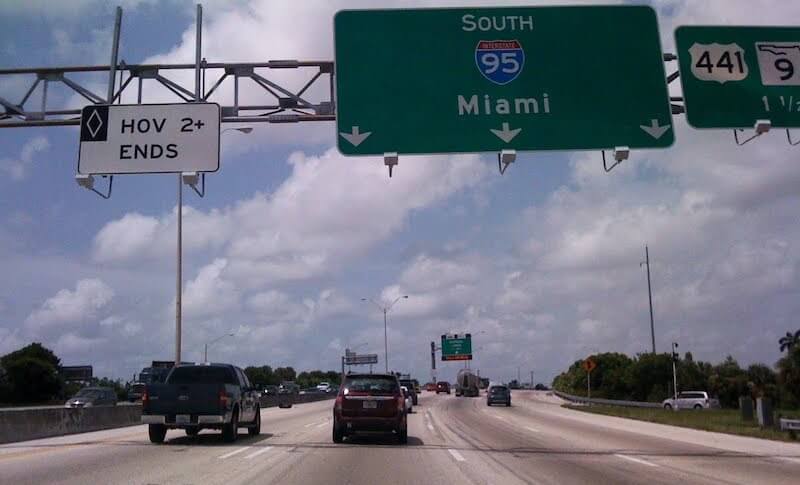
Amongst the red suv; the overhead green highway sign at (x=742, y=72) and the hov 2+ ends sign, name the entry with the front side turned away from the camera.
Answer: the red suv

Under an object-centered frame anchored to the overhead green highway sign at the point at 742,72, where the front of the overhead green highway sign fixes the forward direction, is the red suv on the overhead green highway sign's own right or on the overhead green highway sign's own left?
on the overhead green highway sign's own right

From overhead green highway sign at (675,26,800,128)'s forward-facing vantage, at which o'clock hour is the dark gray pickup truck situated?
The dark gray pickup truck is roughly at 3 o'clock from the overhead green highway sign.

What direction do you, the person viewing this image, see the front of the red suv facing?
facing away from the viewer

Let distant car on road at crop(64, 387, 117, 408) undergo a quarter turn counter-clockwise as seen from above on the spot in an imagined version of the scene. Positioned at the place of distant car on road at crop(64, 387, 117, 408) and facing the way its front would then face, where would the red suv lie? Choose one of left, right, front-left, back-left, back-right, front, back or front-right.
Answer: front-right

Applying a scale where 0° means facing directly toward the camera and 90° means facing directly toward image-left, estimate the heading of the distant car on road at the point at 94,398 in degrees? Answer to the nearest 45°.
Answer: approximately 45°

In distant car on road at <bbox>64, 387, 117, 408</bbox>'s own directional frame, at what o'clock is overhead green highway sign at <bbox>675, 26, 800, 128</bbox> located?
The overhead green highway sign is roughly at 10 o'clock from the distant car on road.

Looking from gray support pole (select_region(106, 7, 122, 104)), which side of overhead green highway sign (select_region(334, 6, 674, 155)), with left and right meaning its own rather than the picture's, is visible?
right

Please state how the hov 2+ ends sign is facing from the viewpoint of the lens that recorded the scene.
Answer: facing the viewer

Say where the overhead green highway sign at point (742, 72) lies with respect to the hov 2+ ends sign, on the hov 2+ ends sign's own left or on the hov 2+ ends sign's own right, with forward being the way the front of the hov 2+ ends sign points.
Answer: on the hov 2+ ends sign's own left

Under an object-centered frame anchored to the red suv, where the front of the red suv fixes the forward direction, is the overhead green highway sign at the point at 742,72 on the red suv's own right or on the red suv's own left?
on the red suv's own right

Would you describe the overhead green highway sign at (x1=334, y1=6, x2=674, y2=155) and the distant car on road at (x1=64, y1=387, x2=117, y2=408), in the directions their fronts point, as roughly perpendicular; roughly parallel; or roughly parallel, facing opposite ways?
roughly parallel

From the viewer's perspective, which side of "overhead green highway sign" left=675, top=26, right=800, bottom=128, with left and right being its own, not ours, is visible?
front

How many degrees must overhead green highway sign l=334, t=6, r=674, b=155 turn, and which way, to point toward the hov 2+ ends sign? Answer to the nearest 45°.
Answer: approximately 90° to its right

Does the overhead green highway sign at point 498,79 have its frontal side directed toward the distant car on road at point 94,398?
no

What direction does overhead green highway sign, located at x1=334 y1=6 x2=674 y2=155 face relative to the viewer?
toward the camera
